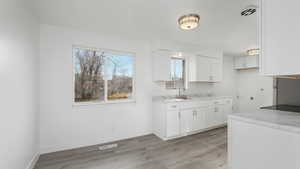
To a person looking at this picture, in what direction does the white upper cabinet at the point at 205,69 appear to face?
facing the viewer and to the right of the viewer

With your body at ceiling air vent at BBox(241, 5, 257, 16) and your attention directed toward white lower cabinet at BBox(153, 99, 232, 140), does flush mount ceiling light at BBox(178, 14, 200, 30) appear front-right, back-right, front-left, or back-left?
front-left

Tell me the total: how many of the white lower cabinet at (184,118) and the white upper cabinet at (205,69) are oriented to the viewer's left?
0

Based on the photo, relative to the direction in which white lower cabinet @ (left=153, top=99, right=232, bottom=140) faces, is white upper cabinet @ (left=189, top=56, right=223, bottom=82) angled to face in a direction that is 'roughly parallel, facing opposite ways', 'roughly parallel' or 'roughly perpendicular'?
roughly parallel

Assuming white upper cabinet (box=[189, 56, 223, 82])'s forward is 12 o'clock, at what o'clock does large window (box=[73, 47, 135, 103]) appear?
The large window is roughly at 3 o'clock from the white upper cabinet.

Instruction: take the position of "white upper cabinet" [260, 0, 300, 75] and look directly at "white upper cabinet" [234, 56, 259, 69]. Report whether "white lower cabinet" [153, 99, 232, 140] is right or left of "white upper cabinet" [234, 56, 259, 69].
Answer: left

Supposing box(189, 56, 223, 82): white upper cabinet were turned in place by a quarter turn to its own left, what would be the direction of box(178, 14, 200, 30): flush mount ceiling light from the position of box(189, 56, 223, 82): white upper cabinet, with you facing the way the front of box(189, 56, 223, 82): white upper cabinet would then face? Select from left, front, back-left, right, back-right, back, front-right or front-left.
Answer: back-right

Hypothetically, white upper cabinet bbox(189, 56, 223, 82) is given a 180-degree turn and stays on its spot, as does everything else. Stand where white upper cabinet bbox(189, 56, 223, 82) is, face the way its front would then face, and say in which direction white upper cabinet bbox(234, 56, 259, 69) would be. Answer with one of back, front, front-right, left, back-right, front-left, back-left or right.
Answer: right

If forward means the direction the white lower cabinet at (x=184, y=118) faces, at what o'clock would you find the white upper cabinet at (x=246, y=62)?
The white upper cabinet is roughly at 9 o'clock from the white lower cabinet.

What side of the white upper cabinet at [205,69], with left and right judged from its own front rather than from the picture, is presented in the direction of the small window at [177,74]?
right

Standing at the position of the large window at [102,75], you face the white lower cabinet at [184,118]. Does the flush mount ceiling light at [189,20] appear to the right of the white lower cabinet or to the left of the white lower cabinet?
right
